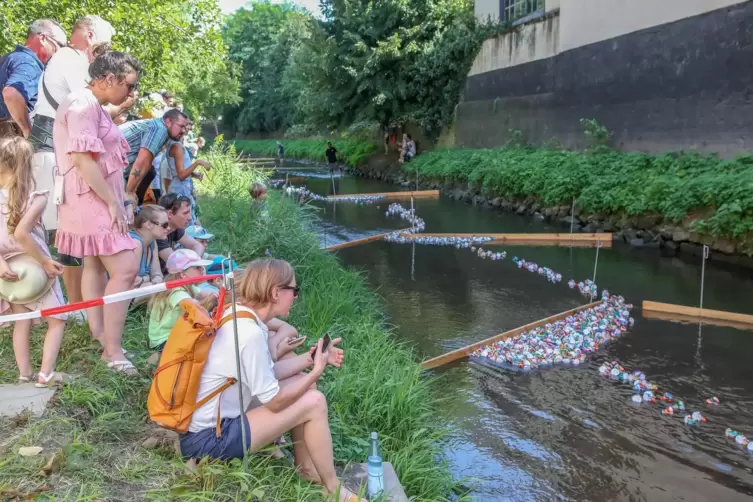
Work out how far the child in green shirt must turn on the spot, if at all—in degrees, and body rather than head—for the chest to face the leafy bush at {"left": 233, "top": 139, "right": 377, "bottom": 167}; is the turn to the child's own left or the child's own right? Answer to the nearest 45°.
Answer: approximately 90° to the child's own left

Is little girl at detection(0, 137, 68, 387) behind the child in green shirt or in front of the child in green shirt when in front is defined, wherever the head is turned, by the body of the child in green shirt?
behind

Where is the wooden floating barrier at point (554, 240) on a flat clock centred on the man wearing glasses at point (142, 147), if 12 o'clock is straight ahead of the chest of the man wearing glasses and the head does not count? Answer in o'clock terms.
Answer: The wooden floating barrier is roughly at 11 o'clock from the man wearing glasses.

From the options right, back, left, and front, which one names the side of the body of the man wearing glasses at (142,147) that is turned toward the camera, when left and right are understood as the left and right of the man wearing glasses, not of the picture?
right

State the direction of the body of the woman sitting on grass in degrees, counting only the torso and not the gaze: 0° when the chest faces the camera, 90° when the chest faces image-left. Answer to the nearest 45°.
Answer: approximately 270°

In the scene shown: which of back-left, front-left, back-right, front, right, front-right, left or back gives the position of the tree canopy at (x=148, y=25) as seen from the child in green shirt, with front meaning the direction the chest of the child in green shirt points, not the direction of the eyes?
left

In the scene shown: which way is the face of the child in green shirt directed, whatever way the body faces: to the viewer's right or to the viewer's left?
to the viewer's right

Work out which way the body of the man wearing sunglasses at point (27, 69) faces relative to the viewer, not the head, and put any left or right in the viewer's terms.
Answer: facing to the right of the viewer

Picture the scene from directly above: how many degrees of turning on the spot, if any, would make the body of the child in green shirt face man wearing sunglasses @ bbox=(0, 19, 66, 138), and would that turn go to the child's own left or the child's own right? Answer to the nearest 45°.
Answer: approximately 135° to the child's own left

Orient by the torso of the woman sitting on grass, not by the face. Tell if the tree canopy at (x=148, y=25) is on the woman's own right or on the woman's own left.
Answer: on the woman's own left

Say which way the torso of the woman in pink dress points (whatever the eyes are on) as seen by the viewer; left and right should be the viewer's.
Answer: facing to the right of the viewer

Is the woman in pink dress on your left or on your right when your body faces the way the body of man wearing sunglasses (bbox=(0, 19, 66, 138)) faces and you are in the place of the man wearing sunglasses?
on your right

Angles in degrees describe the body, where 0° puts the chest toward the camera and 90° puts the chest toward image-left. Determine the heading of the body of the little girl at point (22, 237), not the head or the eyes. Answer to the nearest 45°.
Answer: approximately 225°

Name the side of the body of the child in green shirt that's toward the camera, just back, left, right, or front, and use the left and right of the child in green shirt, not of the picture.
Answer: right
